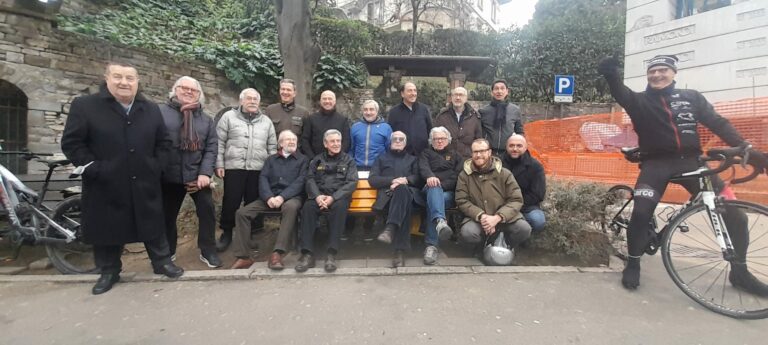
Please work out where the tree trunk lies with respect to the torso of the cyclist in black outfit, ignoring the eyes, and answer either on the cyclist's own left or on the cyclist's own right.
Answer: on the cyclist's own right

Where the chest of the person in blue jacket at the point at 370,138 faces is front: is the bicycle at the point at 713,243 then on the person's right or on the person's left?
on the person's left

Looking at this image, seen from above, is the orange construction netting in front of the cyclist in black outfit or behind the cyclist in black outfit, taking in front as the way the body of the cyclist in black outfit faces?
behind

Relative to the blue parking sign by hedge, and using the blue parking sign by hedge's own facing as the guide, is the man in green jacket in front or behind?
in front

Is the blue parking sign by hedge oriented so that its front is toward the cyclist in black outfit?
yes

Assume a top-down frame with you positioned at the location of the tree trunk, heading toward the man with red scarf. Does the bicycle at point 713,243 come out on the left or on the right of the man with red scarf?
left

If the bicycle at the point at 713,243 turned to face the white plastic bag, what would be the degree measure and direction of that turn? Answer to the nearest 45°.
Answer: approximately 135° to its right
